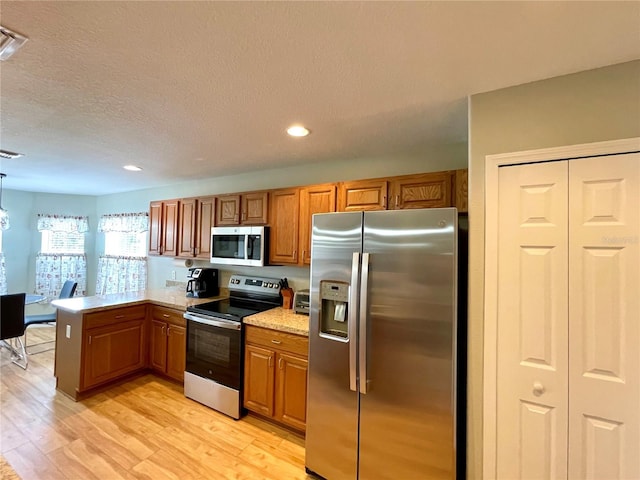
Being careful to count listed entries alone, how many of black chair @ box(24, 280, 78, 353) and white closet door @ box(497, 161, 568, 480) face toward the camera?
1

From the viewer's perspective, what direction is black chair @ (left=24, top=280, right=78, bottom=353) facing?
to the viewer's left

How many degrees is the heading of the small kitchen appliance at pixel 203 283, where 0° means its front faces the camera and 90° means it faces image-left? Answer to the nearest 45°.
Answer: approximately 45°

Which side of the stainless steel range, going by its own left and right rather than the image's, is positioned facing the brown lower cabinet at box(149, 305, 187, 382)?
right

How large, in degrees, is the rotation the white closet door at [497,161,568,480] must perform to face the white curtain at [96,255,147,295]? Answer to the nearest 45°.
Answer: approximately 90° to its right

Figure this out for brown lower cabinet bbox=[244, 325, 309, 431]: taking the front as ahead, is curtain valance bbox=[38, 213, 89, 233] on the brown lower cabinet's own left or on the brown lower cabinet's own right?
on the brown lower cabinet's own right

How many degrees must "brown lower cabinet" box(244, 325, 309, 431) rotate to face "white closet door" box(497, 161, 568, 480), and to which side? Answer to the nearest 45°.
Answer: approximately 90° to its left

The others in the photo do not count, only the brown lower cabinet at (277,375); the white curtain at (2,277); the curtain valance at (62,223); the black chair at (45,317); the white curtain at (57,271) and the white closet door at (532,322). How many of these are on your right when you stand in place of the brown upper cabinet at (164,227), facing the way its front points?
4

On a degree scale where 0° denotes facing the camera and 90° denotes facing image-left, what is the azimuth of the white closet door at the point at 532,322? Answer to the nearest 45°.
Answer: approximately 0°
